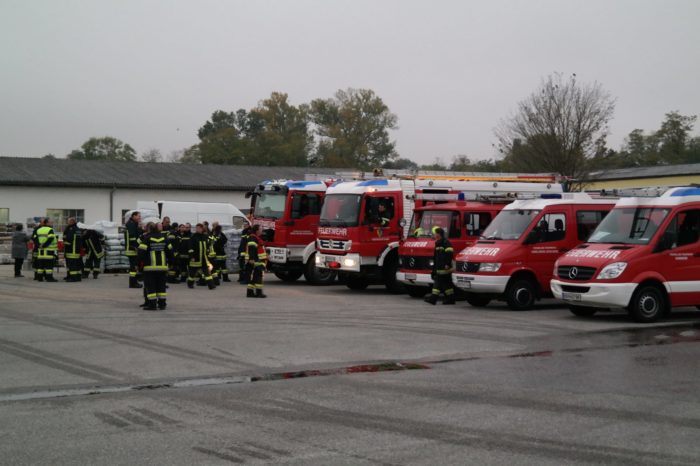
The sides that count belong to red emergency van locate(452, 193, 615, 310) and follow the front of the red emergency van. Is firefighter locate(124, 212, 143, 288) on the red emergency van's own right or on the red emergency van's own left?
on the red emergency van's own right

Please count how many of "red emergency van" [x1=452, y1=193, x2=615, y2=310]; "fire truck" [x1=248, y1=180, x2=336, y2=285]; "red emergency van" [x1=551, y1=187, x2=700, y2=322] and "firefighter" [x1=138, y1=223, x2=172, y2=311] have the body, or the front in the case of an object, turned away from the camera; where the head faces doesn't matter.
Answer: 1

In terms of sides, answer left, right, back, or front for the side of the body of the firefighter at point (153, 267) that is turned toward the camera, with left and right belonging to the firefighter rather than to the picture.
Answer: back

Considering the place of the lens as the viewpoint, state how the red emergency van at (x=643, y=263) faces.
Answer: facing the viewer and to the left of the viewer

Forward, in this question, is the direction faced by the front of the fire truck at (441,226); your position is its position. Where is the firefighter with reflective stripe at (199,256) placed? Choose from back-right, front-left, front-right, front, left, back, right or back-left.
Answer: front-right

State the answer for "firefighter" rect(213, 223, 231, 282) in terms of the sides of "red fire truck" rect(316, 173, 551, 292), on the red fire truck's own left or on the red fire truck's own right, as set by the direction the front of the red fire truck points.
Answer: on the red fire truck's own right

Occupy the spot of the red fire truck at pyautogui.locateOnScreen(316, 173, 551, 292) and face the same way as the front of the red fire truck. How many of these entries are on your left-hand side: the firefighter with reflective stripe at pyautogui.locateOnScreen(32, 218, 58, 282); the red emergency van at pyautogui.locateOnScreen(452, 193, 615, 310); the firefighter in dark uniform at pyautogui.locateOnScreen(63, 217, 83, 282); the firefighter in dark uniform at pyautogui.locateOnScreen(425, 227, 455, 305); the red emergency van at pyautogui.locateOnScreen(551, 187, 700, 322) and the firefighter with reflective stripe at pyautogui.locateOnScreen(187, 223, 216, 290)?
3

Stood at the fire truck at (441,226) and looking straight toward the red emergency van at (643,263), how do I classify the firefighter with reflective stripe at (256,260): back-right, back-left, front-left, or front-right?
back-right

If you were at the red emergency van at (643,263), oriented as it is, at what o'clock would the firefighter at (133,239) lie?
The firefighter is roughly at 2 o'clock from the red emergency van.

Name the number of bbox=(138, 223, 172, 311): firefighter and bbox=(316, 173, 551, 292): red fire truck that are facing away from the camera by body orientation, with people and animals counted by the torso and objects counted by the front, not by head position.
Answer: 1

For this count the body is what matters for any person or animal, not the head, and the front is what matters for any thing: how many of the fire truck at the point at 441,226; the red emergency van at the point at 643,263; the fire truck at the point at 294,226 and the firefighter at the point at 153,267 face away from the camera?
1
